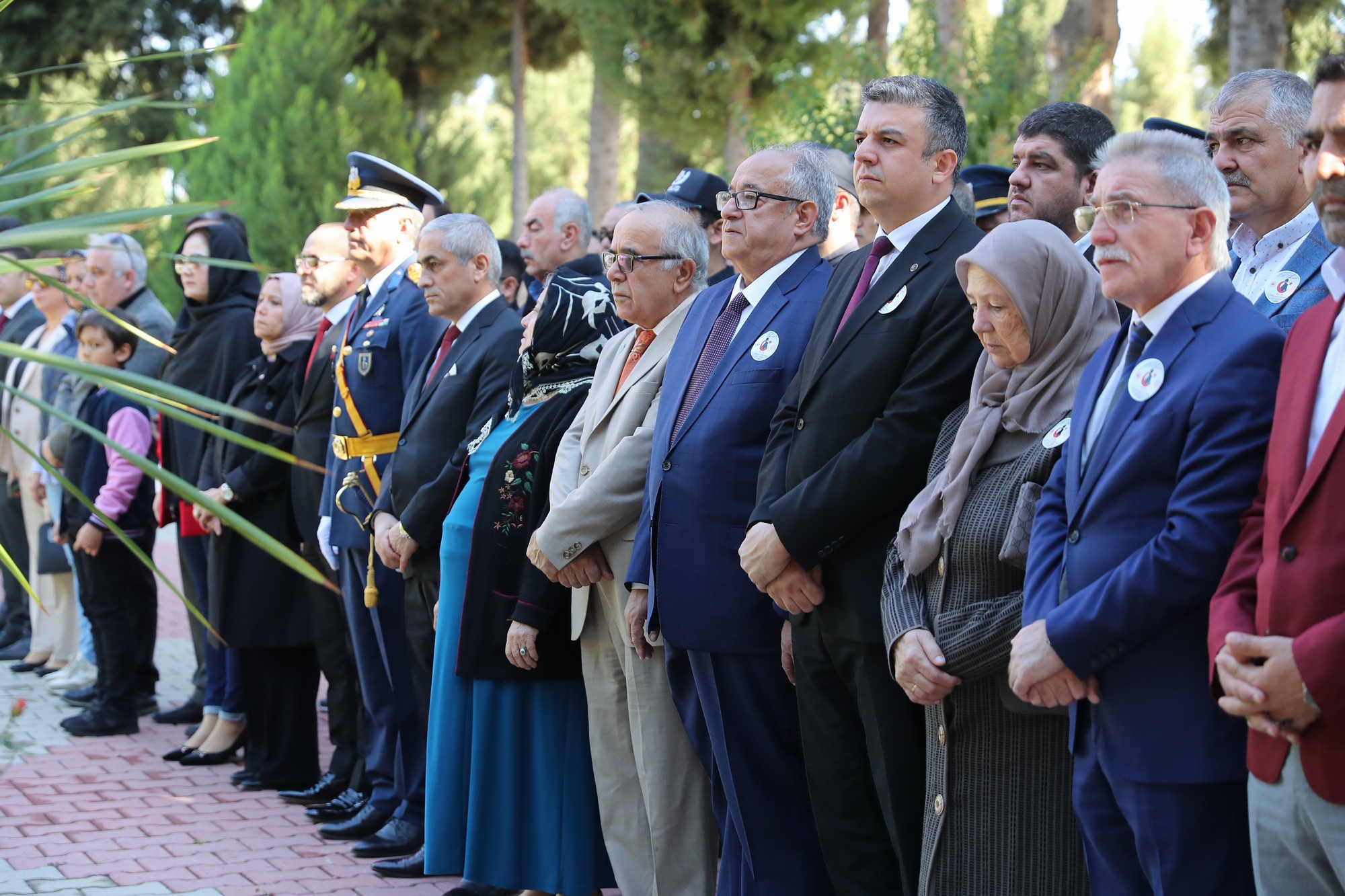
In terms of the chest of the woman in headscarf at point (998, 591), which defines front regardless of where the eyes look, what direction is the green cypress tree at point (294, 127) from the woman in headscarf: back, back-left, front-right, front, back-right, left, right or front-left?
right

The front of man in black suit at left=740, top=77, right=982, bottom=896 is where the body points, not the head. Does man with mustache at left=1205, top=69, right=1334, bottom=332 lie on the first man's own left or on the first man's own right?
on the first man's own left

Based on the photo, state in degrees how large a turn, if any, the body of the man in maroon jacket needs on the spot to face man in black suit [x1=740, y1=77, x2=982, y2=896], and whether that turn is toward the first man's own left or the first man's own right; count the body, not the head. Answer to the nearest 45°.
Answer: approximately 90° to the first man's own right

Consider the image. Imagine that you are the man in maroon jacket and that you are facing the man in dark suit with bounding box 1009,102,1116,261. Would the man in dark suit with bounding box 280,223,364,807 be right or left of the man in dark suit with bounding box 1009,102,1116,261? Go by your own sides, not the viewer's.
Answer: left

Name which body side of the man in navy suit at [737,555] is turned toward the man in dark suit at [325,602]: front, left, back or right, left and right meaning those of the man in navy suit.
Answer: right

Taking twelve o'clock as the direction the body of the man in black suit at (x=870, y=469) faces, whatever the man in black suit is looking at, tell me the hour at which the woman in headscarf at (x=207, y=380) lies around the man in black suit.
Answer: The woman in headscarf is roughly at 3 o'clock from the man in black suit.

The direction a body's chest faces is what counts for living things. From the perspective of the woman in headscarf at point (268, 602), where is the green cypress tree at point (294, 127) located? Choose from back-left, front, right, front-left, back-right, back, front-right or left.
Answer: back-right

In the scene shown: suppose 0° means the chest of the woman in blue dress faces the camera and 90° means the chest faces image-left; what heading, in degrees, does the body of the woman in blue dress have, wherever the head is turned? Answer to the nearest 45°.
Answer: approximately 45°

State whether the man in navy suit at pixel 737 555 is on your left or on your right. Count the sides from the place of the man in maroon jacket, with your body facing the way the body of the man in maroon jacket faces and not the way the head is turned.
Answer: on your right

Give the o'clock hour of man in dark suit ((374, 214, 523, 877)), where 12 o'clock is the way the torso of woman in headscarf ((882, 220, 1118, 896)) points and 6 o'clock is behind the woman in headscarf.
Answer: The man in dark suit is roughly at 3 o'clock from the woman in headscarf.
